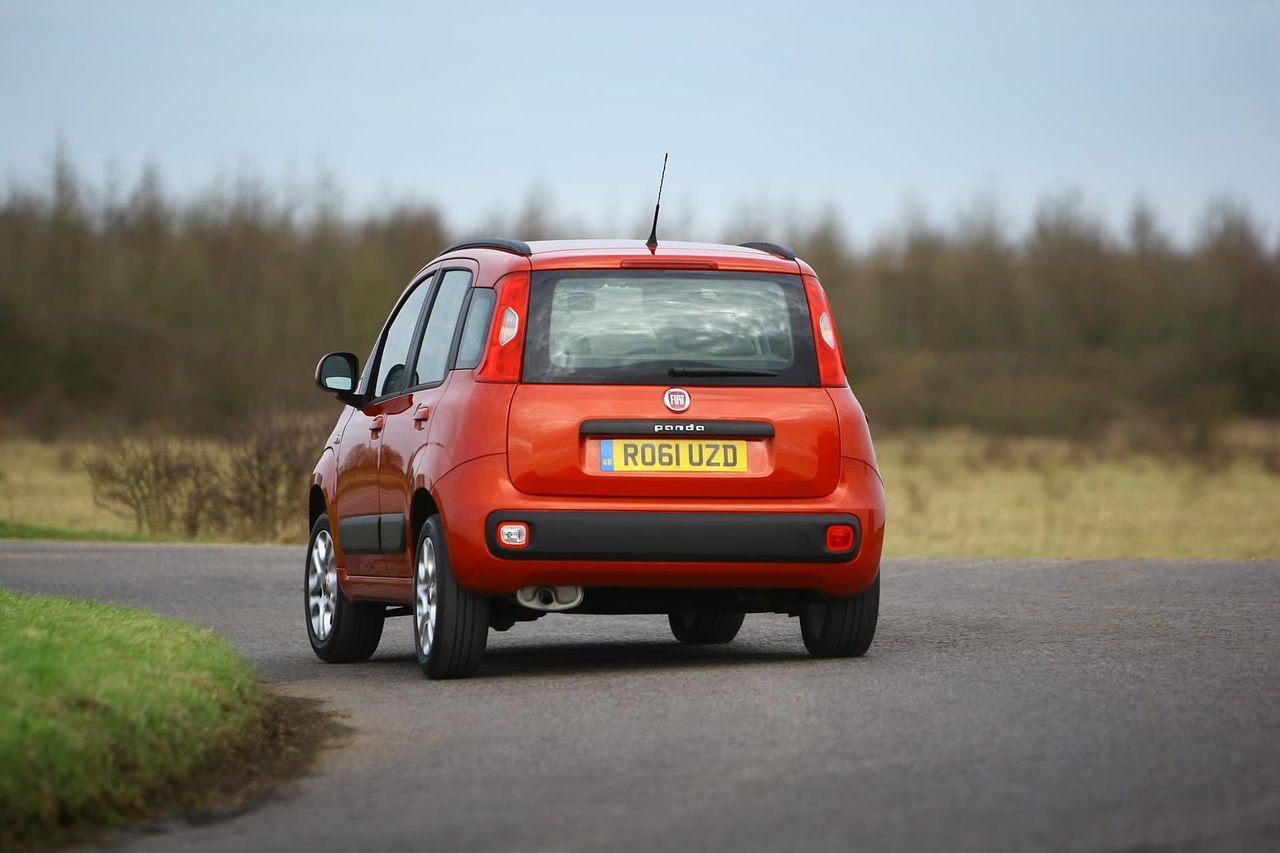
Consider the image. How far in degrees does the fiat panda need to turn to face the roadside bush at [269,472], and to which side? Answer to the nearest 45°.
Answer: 0° — it already faces it

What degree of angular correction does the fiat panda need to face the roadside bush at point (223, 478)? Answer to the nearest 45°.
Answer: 0° — it already faces it

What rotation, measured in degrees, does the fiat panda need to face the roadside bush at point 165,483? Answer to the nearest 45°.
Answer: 0° — it already faces it

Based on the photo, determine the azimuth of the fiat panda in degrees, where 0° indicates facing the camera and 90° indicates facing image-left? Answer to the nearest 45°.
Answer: approximately 180°
